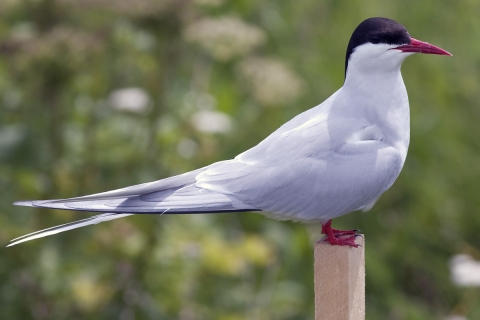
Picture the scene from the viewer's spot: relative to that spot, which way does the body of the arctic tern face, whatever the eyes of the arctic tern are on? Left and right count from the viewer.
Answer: facing to the right of the viewer

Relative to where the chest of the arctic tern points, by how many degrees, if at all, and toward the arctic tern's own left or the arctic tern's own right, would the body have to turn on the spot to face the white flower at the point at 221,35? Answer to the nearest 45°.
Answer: approximately 90° to the arctic tern's own left

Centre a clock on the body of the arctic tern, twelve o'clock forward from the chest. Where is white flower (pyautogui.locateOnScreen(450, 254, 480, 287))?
The white flower is roughly at 10 o'clock from the arctic tern.

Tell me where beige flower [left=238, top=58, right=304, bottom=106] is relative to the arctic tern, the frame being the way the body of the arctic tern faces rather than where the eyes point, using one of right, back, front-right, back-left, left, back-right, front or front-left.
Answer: left

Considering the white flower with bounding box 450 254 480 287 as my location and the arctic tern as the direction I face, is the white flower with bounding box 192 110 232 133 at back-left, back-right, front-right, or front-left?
front-right

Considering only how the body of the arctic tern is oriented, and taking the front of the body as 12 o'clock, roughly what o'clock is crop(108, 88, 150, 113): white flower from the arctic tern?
The white flower is roughly at 8 o'clock from the arctic tern.

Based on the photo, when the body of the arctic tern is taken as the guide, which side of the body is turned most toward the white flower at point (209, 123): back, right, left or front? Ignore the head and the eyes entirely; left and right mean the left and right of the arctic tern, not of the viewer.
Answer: left
